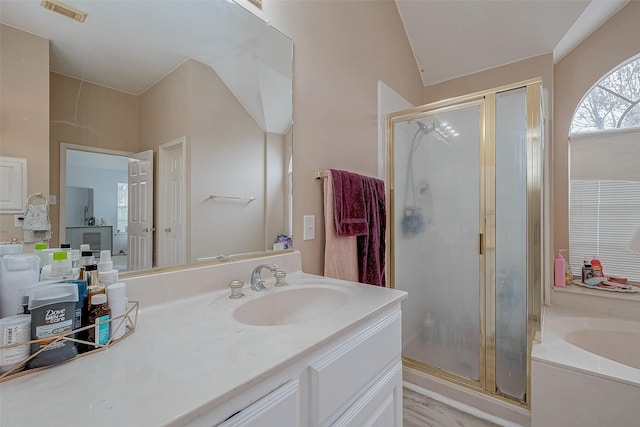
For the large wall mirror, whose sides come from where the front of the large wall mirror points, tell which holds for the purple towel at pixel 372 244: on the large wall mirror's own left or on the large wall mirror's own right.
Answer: on the large wall mirror's own left

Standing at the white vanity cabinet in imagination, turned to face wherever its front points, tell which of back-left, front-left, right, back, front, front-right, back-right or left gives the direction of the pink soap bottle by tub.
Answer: left

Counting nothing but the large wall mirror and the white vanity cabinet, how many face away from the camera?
0

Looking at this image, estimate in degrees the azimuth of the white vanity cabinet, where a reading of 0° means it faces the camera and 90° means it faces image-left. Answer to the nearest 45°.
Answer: approximately 315°

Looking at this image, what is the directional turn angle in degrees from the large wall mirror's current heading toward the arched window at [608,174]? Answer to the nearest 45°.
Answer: approximately 45° to its left

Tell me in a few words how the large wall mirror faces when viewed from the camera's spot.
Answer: facing the viewer and to the right of the viewer
